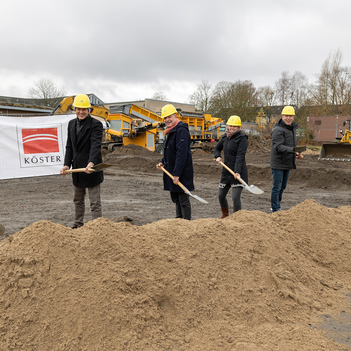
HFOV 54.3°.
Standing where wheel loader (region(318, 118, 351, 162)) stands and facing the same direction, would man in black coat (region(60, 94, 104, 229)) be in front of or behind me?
in front

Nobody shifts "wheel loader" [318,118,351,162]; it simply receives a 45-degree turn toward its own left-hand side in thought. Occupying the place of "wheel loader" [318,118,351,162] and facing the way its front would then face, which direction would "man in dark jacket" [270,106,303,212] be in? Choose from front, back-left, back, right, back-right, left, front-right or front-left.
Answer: front

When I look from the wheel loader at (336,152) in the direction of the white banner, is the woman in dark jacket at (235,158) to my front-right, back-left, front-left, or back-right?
front-left

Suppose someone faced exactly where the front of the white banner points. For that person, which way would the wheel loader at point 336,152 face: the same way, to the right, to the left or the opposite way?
to the right

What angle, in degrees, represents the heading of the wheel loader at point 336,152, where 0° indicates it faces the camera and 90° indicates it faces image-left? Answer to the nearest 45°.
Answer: approximately 45°

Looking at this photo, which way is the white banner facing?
toward the camera

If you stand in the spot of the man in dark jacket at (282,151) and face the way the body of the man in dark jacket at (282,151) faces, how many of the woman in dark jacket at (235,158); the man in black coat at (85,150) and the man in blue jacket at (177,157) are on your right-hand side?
3

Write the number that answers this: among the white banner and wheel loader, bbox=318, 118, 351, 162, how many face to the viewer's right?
0

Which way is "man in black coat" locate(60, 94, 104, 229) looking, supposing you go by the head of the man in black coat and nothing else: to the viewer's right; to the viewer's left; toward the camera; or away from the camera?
toward the camera

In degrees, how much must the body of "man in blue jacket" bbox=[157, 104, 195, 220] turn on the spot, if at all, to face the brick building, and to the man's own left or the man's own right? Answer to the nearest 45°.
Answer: approximately 180°

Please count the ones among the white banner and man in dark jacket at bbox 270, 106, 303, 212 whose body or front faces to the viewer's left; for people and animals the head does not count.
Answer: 0

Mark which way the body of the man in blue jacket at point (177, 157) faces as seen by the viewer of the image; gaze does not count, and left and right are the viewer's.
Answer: facing the viewer and to the left of the viewer

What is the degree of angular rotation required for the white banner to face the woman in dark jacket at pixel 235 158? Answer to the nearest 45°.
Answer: approximately 45° to its left

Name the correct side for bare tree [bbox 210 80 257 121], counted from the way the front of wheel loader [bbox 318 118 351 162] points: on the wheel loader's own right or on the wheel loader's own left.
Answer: on the wheel loader's own right

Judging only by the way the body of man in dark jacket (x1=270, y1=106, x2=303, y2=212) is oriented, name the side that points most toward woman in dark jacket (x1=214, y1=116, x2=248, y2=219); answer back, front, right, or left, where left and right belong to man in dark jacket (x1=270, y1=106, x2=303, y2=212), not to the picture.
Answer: right
